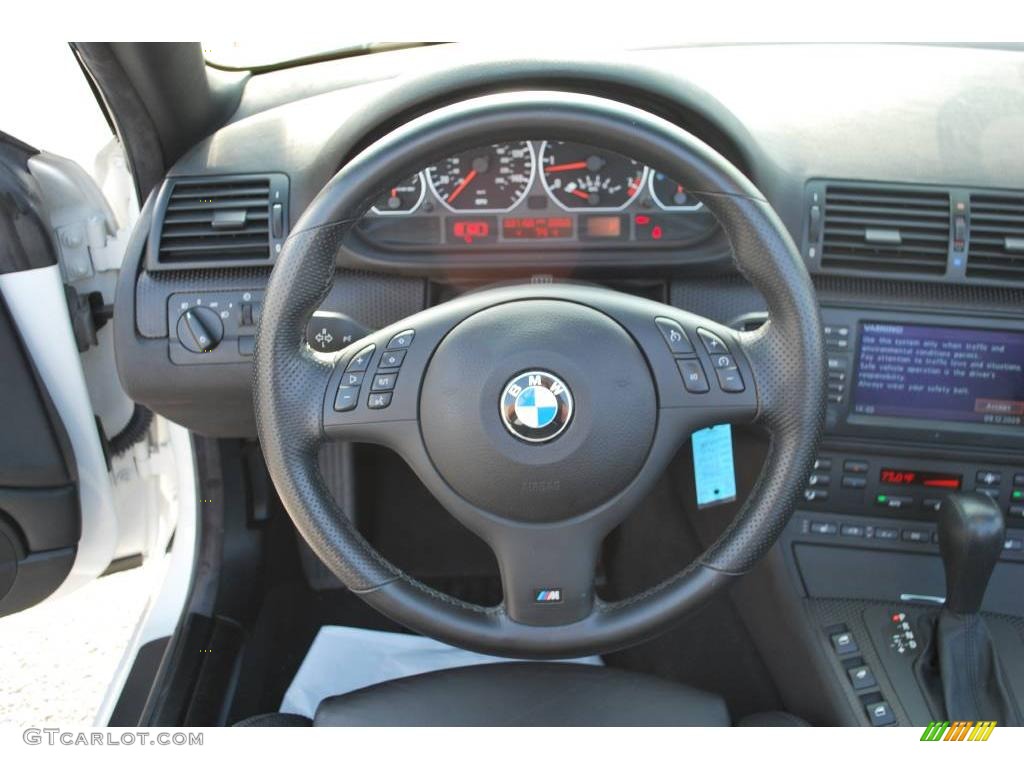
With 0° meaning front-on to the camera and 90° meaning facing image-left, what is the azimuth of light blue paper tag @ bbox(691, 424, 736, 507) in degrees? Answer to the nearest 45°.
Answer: approximately 0°
